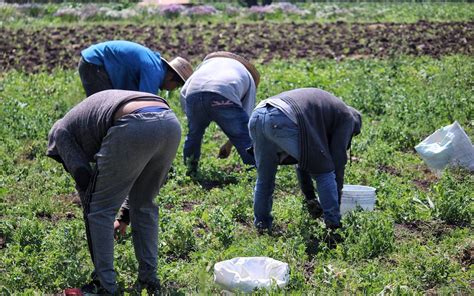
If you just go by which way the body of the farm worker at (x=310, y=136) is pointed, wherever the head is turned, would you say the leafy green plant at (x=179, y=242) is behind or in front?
behind

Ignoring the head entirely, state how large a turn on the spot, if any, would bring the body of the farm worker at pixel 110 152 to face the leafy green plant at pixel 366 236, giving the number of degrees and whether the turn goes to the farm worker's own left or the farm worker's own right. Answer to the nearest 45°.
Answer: approximately 135° to the farm worker's own right

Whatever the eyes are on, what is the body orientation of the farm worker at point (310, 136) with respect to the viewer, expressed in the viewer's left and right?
facing away from the viewer and to the right of the viewer

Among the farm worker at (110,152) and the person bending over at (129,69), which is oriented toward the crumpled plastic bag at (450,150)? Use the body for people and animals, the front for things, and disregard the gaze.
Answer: the person bending over

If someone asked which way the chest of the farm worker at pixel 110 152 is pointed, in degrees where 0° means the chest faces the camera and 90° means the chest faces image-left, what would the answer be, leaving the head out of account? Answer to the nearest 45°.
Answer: approximately 135°

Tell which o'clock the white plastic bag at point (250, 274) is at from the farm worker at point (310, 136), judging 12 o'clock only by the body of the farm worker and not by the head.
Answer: The white plastic bag is roughly at 5 o'clock from the farm worker.

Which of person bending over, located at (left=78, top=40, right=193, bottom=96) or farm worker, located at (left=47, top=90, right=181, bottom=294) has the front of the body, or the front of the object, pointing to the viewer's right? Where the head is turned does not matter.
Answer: the person bending over

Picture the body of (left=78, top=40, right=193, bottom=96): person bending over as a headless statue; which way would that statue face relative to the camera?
to the viewer's right

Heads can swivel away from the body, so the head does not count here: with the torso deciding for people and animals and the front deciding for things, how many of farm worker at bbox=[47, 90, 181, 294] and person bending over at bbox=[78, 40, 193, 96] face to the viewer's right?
1

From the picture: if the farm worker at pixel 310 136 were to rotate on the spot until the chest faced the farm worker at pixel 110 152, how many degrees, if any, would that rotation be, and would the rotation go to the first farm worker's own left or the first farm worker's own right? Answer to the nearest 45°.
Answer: approximately 180°
